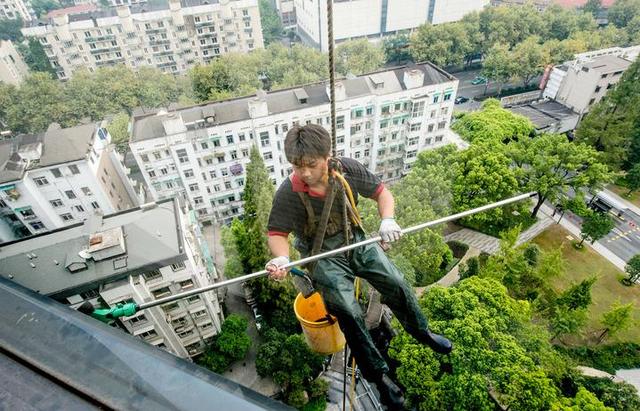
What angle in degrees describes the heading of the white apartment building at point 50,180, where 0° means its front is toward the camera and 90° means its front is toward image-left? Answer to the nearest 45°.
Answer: approximately 0°

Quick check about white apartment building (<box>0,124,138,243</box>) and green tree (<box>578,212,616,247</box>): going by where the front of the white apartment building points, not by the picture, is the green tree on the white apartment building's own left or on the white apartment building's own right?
on the white apartment building's own left

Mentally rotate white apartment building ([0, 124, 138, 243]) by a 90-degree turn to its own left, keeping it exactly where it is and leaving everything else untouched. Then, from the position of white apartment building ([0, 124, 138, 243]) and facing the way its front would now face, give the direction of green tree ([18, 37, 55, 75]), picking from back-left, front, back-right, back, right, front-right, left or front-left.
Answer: left

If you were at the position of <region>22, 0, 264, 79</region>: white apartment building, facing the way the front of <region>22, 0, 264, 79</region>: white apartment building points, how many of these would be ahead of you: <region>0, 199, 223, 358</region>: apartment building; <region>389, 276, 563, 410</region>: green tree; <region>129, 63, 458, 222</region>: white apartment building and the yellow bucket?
4

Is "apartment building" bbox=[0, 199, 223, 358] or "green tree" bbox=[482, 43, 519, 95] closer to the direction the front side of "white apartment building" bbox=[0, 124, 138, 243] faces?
the apartment building

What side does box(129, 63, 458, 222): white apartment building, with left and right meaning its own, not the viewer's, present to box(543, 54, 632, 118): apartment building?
left

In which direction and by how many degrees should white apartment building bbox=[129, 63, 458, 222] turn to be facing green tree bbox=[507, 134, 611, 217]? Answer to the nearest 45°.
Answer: approximately 90° to its left

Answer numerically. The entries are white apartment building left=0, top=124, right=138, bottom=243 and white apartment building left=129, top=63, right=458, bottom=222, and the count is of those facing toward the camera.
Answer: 2

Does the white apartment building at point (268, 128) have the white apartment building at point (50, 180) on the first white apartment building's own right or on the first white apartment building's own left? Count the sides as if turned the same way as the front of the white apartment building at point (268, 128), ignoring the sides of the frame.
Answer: on the first white apartment building's own right
